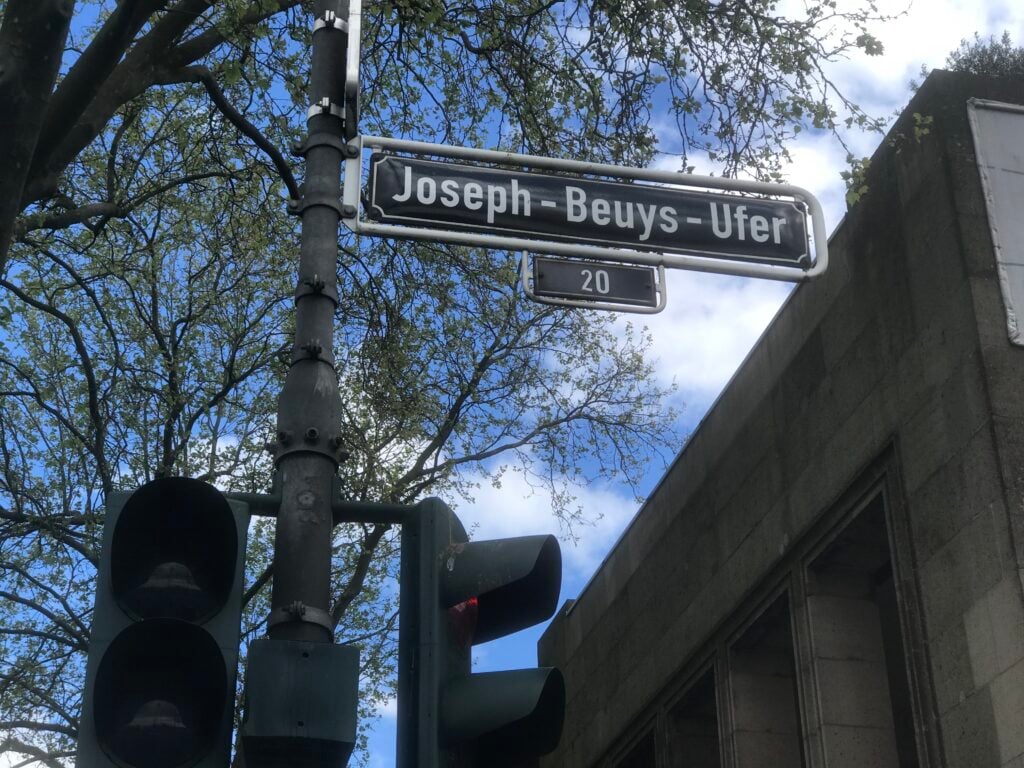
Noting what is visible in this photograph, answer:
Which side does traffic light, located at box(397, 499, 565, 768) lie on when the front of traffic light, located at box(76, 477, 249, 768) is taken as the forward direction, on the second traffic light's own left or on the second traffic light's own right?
on the second traffic light's own left

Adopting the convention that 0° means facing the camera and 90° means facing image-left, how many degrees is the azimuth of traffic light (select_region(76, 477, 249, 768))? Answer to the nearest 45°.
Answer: approximately 0°

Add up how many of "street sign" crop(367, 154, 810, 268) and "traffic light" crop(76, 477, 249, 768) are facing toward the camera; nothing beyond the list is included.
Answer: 2

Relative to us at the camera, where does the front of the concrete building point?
facing the viewer and to the left of the viewer

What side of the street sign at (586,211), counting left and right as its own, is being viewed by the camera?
front

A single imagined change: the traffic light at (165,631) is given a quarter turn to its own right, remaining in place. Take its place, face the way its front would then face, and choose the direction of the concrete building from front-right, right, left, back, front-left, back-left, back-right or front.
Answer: back-right

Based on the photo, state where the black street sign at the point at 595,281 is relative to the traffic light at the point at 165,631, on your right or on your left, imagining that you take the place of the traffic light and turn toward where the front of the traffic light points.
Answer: on your left

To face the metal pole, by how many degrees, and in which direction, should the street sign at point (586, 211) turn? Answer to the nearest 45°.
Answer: approximately 45° to its right
